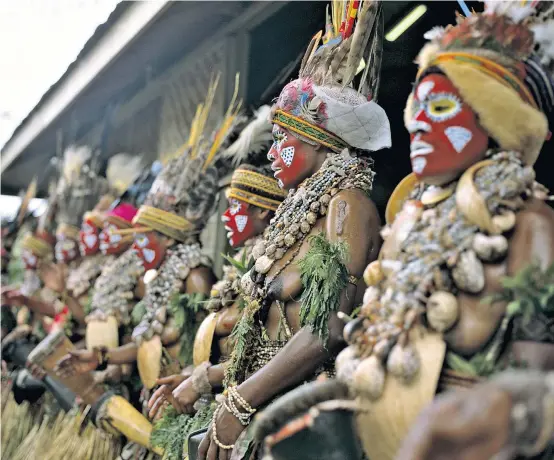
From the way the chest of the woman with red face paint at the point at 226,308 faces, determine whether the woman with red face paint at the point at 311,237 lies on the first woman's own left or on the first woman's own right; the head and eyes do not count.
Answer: on the first woman's own left

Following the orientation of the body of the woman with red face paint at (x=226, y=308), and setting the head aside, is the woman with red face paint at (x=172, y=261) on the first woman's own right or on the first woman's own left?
on the first woman's own right

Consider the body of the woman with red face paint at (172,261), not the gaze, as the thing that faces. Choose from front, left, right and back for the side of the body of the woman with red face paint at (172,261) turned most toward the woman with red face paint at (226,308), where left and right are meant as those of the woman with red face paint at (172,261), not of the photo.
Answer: left

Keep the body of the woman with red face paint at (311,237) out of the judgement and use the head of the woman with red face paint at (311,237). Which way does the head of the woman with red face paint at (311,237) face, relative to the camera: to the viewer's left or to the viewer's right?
to the viewer's left

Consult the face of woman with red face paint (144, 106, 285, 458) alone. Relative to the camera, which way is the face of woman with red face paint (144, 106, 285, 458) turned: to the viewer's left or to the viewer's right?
to the viewer's left

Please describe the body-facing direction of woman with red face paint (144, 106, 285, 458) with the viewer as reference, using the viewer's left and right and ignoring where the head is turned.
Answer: facing to the left of the viewer

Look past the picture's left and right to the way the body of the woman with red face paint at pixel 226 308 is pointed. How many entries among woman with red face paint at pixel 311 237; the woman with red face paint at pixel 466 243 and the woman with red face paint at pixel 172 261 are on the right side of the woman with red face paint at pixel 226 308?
1

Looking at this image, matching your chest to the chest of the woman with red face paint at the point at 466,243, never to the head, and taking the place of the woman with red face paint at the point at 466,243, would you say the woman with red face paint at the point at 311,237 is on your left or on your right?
on your right

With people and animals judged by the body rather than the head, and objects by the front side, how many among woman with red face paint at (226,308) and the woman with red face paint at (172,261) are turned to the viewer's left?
2

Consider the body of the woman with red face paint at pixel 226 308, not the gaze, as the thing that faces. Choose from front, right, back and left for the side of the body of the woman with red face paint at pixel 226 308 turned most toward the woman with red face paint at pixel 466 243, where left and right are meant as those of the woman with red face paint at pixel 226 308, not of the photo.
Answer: left

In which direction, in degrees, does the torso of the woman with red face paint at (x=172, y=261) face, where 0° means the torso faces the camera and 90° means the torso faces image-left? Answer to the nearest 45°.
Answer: approximately 90°

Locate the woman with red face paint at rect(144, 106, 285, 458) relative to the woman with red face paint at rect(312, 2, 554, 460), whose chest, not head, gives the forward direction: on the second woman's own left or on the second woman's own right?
on the second woman's own right

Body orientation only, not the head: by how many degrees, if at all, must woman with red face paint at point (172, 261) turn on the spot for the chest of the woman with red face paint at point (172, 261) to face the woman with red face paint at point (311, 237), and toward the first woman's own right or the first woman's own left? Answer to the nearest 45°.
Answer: approximately 90° to the first woman's own left
